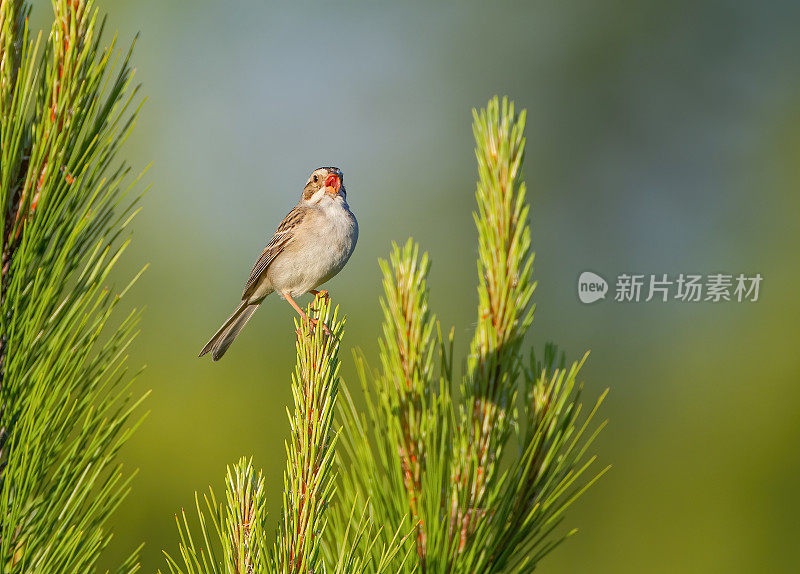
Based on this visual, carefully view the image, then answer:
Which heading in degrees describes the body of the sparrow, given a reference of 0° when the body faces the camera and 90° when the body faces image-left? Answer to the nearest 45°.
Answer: approximately 315°
